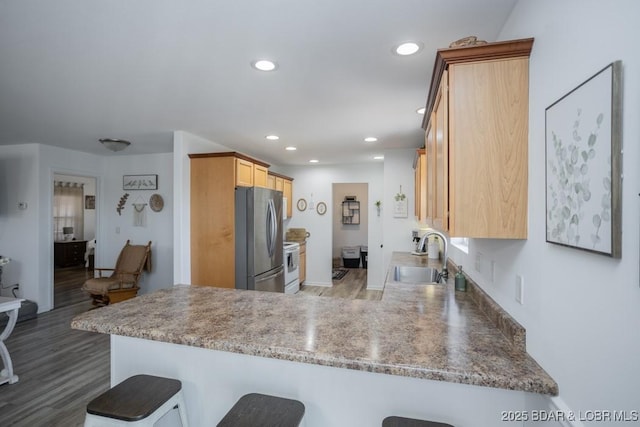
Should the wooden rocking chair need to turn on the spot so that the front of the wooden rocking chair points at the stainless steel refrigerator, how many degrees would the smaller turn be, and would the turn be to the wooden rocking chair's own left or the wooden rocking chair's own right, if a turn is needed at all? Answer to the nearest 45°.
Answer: approximately 90° to the wooden rocking chair's own left

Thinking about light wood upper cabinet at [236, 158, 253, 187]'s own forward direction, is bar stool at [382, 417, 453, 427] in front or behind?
in front

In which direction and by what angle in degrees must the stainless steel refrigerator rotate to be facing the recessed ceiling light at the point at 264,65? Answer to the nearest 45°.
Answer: approximately 45° to its right

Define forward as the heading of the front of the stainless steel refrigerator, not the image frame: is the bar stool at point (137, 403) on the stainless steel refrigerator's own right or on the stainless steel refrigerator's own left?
on the stainless steel refrigerator's own right

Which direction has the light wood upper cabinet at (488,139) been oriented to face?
to the viewer's left

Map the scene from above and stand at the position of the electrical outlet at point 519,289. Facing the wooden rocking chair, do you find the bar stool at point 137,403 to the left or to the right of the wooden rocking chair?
left

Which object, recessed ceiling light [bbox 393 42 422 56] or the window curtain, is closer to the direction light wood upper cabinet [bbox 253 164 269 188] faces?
the recessed ceiling light

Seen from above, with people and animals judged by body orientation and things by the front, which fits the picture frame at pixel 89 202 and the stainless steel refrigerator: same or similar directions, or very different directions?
same or similar directions

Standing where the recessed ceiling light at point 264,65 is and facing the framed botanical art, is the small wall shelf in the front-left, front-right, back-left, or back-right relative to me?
back-left

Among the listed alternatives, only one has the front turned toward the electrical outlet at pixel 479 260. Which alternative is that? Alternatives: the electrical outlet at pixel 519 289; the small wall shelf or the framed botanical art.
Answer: the small wall shelf

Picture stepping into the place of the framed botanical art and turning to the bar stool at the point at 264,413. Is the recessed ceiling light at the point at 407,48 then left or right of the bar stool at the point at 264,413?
right

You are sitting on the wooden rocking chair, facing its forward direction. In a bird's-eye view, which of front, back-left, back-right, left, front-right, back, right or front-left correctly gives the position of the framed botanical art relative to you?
front-left

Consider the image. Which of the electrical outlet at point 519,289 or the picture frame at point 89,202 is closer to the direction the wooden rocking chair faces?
the electrical outlet

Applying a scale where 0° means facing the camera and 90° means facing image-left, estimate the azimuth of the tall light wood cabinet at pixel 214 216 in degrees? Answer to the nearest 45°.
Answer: approximately 315°

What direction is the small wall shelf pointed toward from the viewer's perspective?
toward the camera
